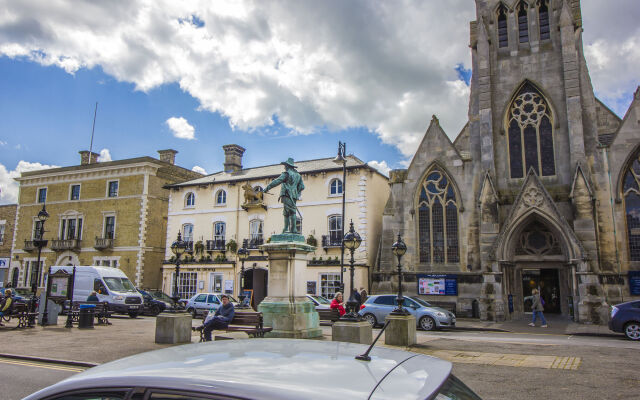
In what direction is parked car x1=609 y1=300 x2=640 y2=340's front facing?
to the viewer's left

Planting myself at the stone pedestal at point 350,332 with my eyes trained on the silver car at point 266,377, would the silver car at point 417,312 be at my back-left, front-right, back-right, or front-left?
back-left

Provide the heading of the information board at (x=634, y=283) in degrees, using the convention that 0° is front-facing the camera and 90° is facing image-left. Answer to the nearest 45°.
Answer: approximately 0°

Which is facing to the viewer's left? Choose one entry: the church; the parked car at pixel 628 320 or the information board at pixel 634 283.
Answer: the parked car

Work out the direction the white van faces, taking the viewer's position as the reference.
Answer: facing the viewer and to the right of the viewer

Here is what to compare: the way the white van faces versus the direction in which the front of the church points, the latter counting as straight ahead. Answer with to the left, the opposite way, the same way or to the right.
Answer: to the left

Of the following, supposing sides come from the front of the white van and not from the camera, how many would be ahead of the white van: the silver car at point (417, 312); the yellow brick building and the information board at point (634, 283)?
2

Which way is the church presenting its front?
toward the camera

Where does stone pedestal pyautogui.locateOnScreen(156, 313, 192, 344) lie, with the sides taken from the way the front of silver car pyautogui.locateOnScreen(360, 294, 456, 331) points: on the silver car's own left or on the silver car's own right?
on the silver car's own right

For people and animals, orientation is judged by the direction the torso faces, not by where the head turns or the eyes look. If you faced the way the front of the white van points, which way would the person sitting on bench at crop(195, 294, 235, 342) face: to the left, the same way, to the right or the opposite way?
to the right

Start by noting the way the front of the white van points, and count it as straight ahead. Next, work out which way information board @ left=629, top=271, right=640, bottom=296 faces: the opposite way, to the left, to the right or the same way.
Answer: to the right

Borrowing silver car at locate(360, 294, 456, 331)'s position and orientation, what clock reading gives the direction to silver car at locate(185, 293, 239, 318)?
silver car at locate(185, 293, 239, 318) is roughly at 5 o'clock from silver car at locate(360, 294, 456, 331).
